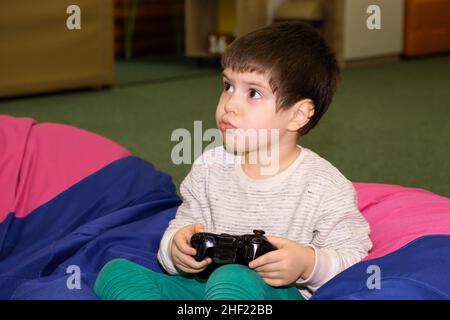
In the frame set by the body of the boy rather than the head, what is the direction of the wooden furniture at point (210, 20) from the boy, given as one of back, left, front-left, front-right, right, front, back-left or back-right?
back-right

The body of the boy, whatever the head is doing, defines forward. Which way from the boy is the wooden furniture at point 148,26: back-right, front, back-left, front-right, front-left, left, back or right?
back-right

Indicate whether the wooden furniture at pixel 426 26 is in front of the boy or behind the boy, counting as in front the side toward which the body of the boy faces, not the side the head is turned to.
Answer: behind

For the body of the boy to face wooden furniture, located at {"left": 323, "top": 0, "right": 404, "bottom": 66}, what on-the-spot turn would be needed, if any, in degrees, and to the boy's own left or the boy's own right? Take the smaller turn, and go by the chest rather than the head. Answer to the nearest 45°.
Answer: approximately 135° to the boy's own right

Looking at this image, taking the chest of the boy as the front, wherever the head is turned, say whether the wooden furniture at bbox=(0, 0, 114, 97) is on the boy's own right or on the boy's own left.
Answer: on the boy's own right

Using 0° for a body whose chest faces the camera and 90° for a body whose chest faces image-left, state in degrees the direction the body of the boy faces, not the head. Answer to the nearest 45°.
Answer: approximately 45°
